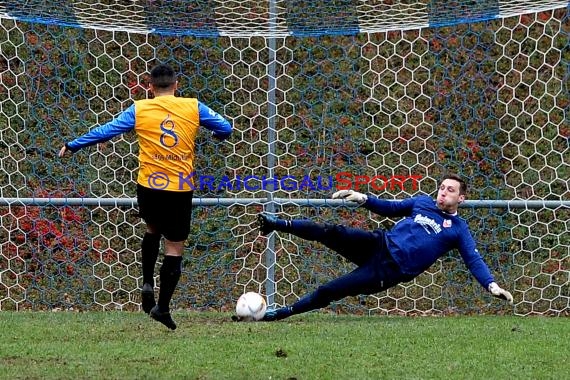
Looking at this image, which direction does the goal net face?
toward the camera

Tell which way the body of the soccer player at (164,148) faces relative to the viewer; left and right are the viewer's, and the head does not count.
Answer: facing away from the viewer

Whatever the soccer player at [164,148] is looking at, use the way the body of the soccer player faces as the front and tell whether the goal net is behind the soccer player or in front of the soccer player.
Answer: in front

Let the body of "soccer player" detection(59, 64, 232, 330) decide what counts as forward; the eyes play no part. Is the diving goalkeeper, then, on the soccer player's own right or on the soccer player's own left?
on the soccer player's own right

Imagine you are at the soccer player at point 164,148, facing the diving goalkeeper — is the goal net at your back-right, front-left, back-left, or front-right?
front-left

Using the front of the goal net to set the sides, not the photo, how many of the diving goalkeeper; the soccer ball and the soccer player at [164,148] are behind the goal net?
0

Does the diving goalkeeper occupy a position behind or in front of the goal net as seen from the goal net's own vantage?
in front

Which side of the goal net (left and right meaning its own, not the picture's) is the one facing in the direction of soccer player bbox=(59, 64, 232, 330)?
front

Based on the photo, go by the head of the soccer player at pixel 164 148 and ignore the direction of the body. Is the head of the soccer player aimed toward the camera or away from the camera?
away from the camera

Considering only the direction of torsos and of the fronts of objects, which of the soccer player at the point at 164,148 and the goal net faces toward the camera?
the goal net

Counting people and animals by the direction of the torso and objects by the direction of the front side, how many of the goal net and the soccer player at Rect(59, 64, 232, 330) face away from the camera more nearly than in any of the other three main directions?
1

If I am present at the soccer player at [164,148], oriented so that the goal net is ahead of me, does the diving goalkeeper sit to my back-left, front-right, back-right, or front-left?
front-right

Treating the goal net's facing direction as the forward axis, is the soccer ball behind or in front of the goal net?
in front

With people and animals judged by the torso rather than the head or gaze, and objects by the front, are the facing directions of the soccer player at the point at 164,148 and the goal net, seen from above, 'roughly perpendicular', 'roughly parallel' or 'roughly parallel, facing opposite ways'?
roughly parallel, facing opposite ways
